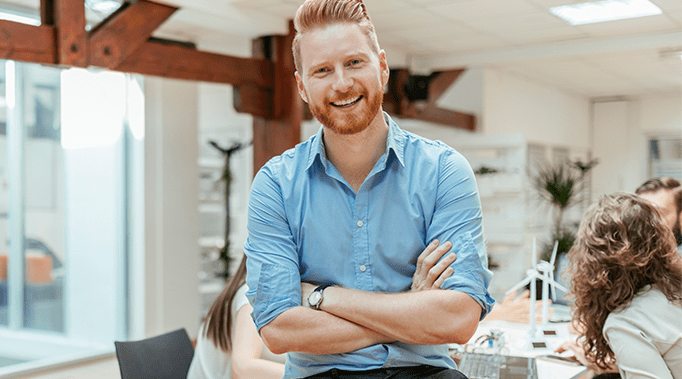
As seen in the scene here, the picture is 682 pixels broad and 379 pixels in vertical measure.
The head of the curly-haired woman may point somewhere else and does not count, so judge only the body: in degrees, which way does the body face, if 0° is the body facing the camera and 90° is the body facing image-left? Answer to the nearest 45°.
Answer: approximately 135°

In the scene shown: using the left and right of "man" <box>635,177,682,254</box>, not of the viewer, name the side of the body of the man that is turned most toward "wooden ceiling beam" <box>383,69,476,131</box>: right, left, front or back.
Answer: right

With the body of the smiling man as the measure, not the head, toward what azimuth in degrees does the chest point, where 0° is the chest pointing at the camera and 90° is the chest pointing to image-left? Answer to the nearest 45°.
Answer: approximately 0°

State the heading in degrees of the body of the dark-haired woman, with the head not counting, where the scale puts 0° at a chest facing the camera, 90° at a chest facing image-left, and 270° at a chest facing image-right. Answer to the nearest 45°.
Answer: approximately 225°

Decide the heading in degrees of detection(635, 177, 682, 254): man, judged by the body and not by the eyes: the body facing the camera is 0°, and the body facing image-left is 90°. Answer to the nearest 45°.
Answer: approximately 45°
